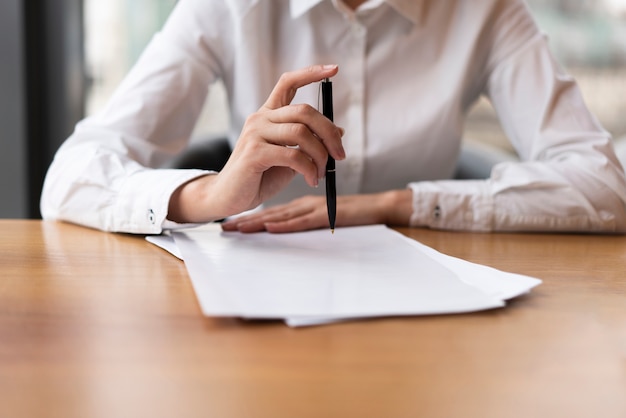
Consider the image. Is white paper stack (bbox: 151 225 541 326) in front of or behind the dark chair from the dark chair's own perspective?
in front

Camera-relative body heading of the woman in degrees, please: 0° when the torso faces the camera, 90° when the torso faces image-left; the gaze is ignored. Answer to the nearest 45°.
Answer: approximately 0°

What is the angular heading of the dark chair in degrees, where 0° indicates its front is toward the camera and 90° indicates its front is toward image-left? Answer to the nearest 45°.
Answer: approximately 0°

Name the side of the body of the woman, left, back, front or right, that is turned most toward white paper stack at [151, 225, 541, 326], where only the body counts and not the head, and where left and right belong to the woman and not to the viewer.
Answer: front
